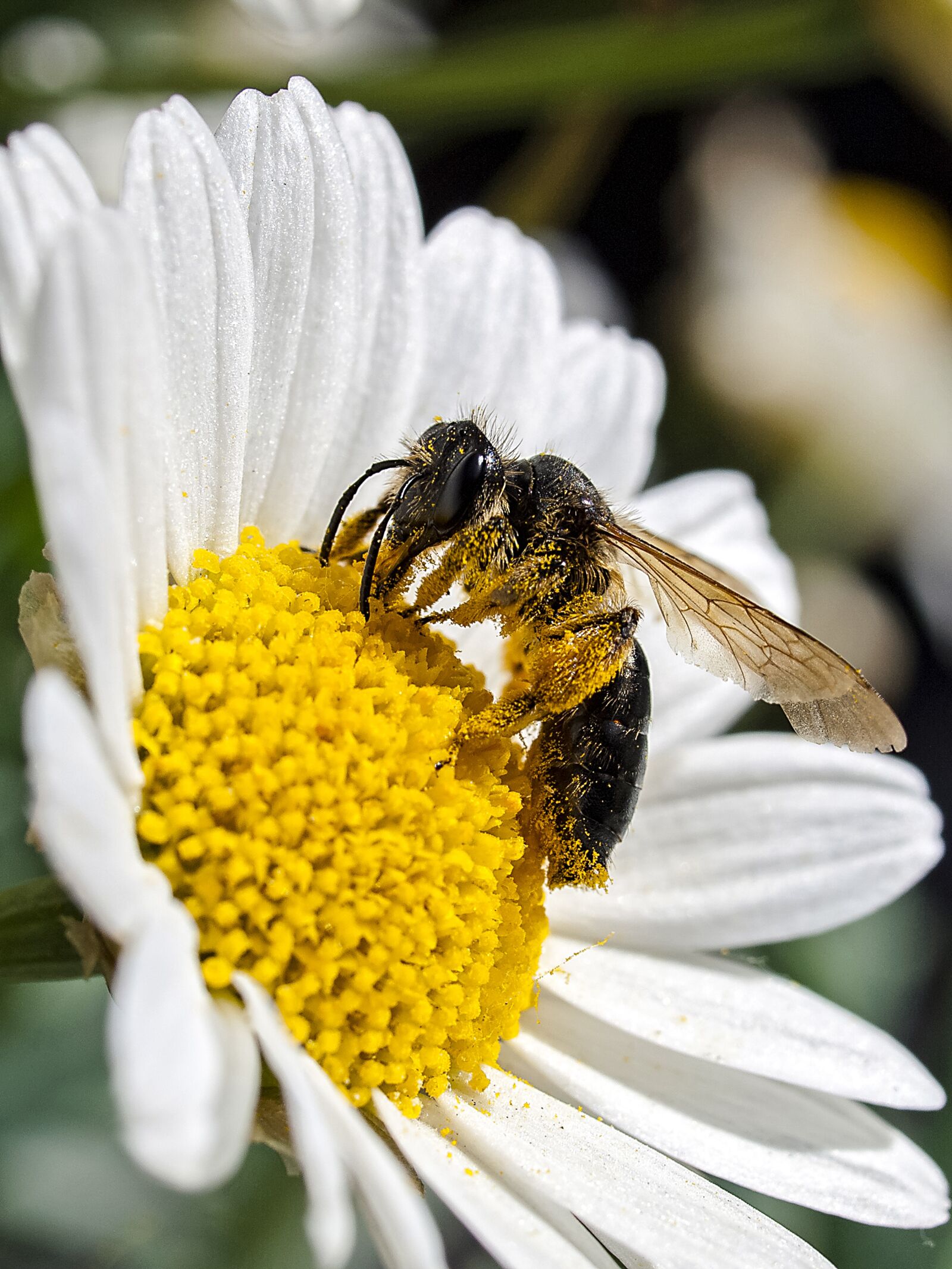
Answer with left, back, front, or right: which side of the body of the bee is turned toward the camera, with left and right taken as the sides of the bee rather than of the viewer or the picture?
left

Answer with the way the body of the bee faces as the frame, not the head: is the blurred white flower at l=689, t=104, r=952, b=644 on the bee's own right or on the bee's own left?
on the bee's own right

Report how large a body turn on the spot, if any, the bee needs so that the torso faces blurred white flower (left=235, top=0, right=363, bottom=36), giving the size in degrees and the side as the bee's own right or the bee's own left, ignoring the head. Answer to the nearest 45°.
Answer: approximately 45° to the bee's own right
